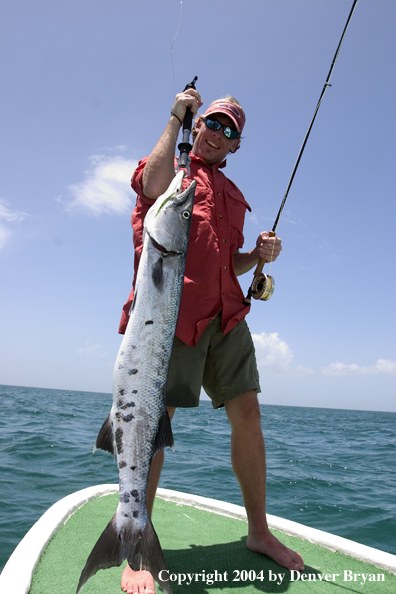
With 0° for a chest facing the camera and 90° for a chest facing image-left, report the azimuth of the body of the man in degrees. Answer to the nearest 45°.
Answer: approximately 315°
